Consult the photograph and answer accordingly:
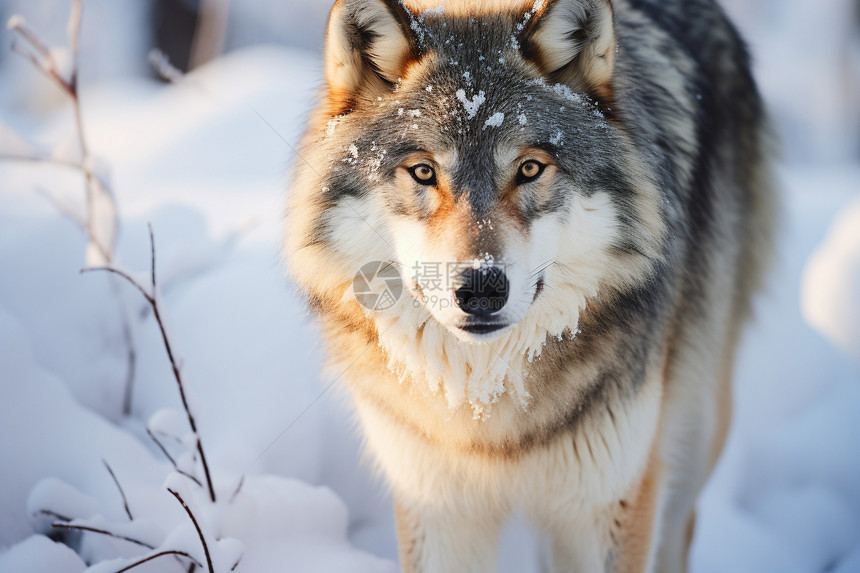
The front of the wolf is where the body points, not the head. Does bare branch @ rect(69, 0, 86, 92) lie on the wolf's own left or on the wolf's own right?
on the wolf's own right

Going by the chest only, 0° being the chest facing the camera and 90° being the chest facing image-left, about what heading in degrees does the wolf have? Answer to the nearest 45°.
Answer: approximately 0°

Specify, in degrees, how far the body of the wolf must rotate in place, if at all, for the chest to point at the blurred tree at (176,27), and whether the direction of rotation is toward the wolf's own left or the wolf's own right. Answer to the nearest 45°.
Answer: approximately 135° to the wolf's own right

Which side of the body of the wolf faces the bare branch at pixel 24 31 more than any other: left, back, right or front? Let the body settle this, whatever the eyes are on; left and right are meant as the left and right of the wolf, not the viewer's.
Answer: right
